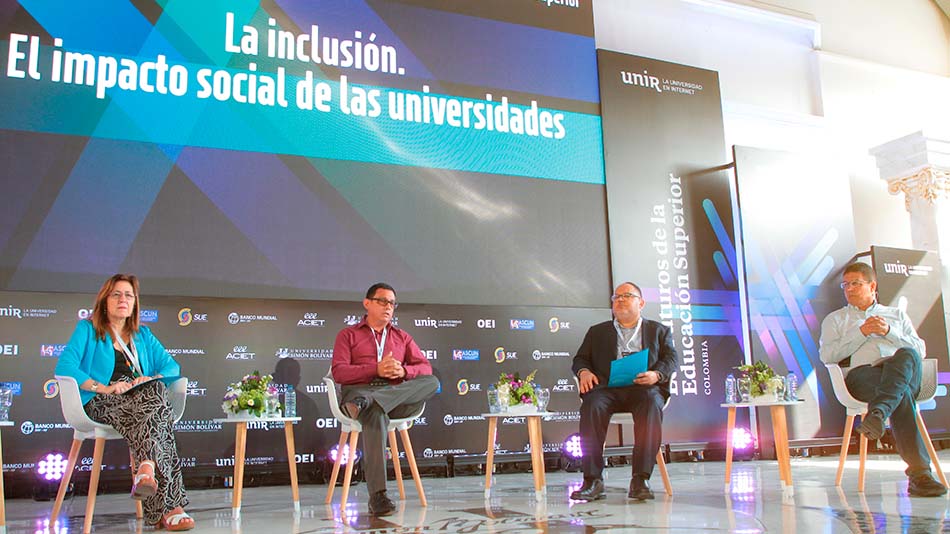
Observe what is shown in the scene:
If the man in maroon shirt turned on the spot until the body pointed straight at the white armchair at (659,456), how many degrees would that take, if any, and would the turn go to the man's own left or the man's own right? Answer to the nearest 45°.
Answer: approximately 90° to the man's own left

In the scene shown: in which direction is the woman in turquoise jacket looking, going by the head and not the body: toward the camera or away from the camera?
toward the camera

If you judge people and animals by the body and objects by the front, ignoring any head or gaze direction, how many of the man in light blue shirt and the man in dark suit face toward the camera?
2

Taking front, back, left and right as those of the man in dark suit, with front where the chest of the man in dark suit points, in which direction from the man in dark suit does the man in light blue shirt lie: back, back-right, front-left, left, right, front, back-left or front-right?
left

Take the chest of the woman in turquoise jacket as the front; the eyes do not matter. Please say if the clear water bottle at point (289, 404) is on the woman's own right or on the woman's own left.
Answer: on the woman's own left

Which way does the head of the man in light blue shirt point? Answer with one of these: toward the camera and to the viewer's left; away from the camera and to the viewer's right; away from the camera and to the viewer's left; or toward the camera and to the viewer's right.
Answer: toward the camera and to the viewer's left

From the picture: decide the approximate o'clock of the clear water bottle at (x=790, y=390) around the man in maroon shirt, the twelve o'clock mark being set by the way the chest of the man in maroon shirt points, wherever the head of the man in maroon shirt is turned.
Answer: The clear water bottle is roughly at 9 o'clock from the man in maroon shirt.

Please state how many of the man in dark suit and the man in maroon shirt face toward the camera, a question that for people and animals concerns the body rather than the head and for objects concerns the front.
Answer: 2

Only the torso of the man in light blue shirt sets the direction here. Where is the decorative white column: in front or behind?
behind

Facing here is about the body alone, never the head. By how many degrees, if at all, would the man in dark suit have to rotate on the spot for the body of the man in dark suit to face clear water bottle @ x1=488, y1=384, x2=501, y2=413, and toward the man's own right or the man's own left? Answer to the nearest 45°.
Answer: approximately 90° to the man's own right

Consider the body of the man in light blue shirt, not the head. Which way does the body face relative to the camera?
toward the camera

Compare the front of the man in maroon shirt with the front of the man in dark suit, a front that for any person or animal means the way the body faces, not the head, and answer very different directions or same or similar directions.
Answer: same or similar directions

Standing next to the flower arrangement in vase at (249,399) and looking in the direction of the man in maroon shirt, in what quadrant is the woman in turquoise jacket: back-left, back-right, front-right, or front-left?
back-right

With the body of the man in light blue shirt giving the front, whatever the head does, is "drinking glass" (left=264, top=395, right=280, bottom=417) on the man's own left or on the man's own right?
on the man's own right

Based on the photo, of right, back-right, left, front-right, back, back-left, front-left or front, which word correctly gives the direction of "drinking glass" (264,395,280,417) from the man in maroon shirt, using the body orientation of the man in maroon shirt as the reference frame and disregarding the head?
right
